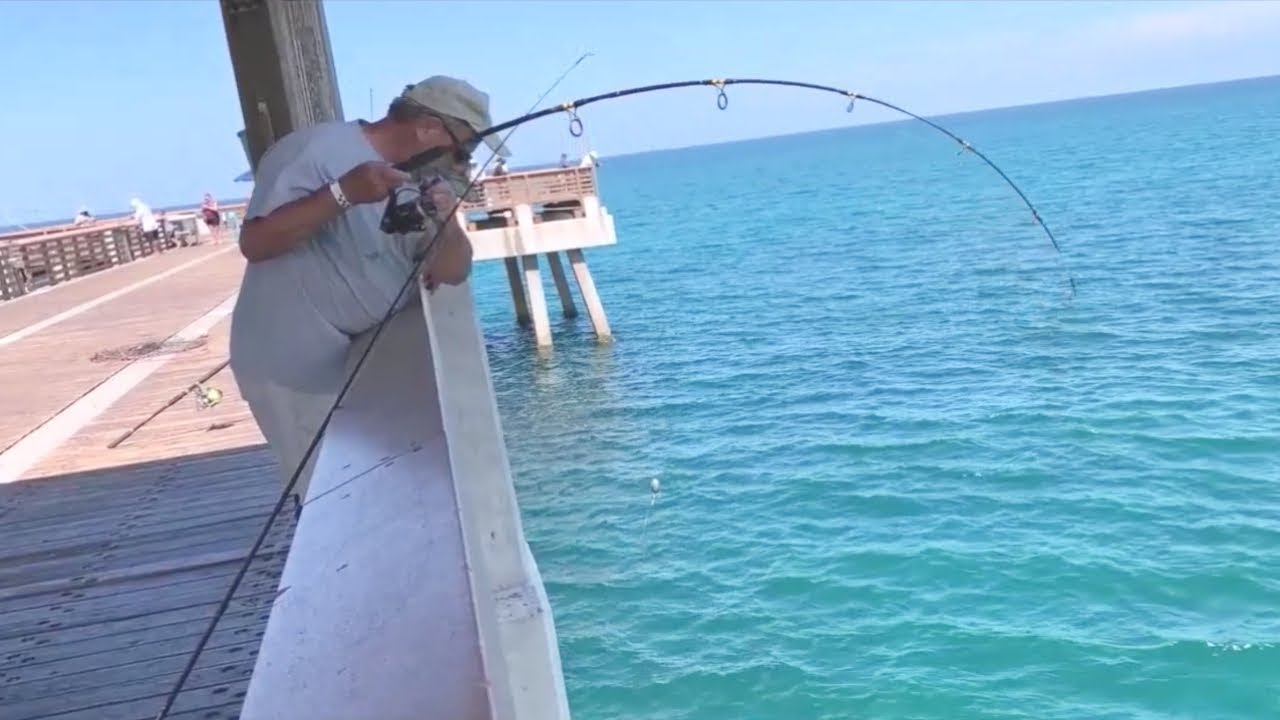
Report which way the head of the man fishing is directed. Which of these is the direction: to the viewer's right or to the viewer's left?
to the viewer's right

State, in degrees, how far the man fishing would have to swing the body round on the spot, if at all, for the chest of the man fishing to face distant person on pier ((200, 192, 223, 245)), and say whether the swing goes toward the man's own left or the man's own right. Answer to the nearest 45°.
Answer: approximately 90° to the man's own left

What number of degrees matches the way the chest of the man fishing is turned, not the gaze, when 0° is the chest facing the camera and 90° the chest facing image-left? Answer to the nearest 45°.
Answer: approximately 270°

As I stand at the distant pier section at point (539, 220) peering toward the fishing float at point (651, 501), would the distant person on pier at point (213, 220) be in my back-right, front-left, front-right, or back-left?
back-right

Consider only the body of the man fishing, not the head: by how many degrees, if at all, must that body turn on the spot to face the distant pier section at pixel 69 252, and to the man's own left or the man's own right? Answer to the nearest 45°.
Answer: approximately 90° to the man's own left

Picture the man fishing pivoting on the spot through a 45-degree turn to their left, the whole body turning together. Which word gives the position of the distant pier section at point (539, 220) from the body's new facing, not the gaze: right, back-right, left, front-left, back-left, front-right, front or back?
front-left
